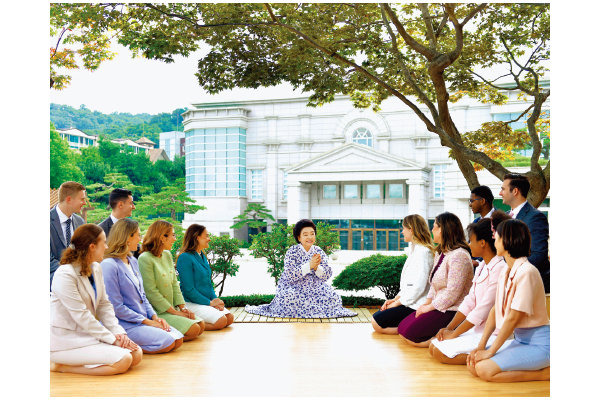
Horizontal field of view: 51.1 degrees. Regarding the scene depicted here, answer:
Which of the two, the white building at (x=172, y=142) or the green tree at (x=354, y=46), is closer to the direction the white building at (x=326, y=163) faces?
the green tree

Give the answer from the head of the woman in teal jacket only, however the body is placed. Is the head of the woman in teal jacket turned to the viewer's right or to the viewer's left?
to the viewer's right

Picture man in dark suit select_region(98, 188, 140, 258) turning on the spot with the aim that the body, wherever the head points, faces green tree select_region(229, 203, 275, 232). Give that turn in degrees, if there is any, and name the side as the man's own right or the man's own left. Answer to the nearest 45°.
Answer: approximately 90° to the man's own left

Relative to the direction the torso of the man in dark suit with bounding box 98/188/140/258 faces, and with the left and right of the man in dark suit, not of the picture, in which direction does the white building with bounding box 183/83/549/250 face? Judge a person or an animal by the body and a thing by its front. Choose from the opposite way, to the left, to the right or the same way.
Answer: to the right

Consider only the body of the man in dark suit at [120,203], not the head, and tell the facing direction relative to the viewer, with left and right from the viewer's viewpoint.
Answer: facing to the right of the viewer

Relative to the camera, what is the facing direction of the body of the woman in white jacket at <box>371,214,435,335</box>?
to the viewer's left

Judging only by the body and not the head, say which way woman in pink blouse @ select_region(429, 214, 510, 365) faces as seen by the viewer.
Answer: to the viewer's left
